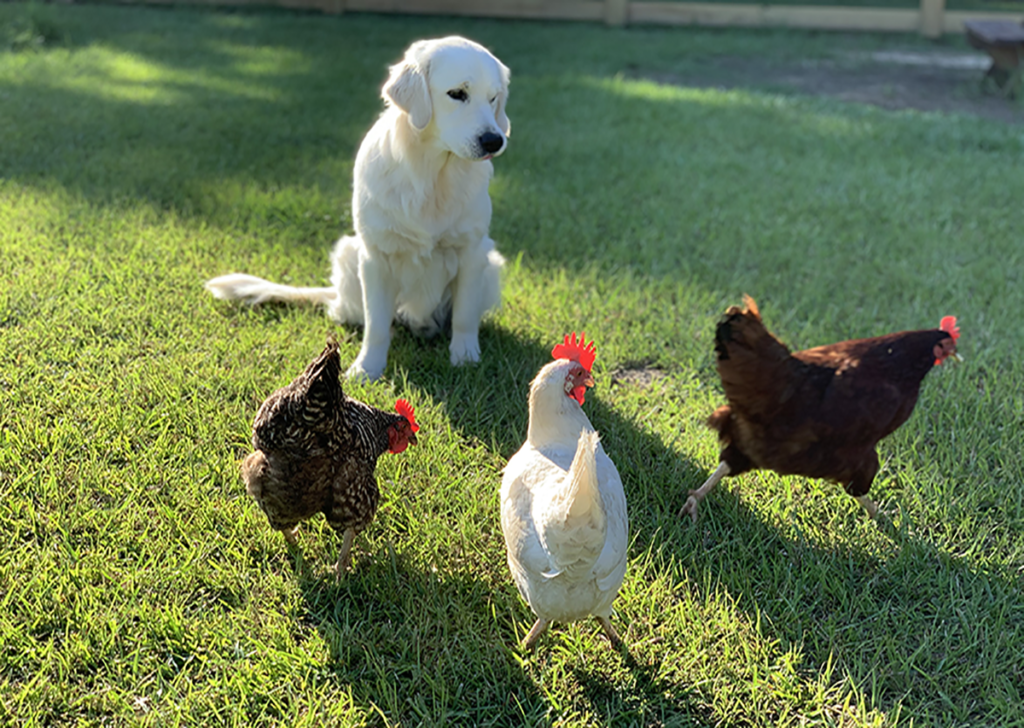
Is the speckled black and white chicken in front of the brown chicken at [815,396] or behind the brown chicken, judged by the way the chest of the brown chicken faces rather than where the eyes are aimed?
behind

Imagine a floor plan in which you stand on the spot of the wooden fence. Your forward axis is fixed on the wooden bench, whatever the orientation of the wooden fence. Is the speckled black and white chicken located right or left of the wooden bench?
right

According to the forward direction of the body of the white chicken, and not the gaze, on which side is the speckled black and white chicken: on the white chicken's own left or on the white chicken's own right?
on the white chicken's own left

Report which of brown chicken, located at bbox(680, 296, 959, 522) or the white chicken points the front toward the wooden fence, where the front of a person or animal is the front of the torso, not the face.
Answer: the white chicken

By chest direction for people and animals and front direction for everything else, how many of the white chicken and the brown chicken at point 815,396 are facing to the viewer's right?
1

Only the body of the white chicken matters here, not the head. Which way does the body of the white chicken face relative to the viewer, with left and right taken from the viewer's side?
facing away from the viewer

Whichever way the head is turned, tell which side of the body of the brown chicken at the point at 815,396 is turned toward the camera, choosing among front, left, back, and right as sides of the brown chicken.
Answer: right

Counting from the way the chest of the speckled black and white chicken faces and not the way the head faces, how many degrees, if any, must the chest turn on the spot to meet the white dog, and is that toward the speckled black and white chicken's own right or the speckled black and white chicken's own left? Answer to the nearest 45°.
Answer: approximately 45° to the speckled black and white chicken's own left

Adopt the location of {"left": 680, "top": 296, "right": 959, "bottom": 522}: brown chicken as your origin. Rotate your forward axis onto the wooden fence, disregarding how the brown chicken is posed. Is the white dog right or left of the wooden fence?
left

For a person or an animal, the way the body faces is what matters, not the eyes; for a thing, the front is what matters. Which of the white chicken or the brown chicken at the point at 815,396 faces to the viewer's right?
the brown chicken

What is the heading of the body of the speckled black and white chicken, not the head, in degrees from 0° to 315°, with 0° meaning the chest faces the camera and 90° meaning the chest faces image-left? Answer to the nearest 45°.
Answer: approximately 225°

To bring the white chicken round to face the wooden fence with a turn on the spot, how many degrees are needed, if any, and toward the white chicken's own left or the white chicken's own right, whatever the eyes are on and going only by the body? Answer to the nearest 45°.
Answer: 0° — it already faces it
